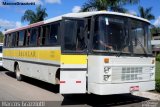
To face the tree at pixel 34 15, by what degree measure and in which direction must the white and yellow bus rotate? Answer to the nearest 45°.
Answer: approximately 135° to its left

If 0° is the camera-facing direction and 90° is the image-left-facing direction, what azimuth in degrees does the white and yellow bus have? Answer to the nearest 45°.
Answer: approximately 315°

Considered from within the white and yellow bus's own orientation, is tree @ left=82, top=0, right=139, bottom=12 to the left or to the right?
on its left

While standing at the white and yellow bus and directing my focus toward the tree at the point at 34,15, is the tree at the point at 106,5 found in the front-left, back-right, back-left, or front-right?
front-right
